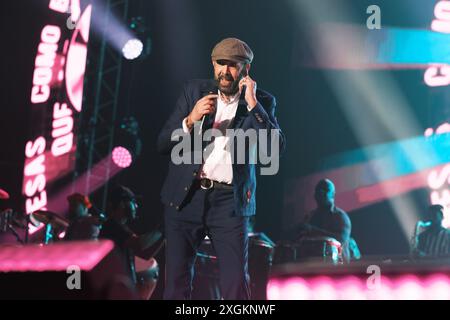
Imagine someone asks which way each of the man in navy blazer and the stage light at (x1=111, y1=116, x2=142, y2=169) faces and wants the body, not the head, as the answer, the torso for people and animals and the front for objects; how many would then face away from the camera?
0

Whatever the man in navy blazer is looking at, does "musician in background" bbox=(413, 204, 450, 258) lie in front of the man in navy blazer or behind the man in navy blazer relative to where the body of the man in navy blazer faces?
behind

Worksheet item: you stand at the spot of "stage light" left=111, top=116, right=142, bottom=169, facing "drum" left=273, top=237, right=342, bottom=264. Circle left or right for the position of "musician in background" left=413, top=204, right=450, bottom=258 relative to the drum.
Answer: left

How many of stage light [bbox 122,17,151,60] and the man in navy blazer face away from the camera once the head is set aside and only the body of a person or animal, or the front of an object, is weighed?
0

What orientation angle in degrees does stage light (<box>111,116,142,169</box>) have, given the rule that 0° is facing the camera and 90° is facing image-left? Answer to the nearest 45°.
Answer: approximately 45°

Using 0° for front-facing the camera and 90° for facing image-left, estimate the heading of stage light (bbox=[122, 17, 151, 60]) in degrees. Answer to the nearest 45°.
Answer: approximately 45°

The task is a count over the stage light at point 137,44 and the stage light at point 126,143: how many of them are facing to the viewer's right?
0

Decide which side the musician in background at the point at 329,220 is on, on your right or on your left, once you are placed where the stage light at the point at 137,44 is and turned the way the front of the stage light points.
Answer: on your left
